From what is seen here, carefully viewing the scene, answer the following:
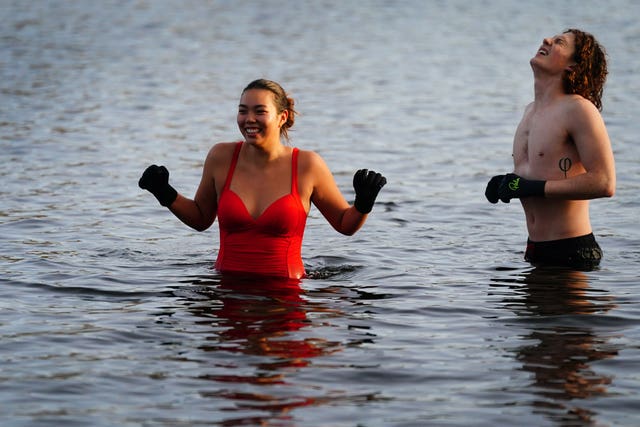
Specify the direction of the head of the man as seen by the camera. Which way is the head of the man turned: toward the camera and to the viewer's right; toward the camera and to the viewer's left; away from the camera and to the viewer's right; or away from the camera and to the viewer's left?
toward the camera and to the viewer's left

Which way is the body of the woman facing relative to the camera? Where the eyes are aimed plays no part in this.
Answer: toward the camera

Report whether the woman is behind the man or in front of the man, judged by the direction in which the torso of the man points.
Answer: in front

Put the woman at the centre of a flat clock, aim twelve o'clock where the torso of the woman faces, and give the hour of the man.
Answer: The man is roughly at 9 o'clock from the woman.

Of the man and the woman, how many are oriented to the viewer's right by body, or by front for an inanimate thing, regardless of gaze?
0
